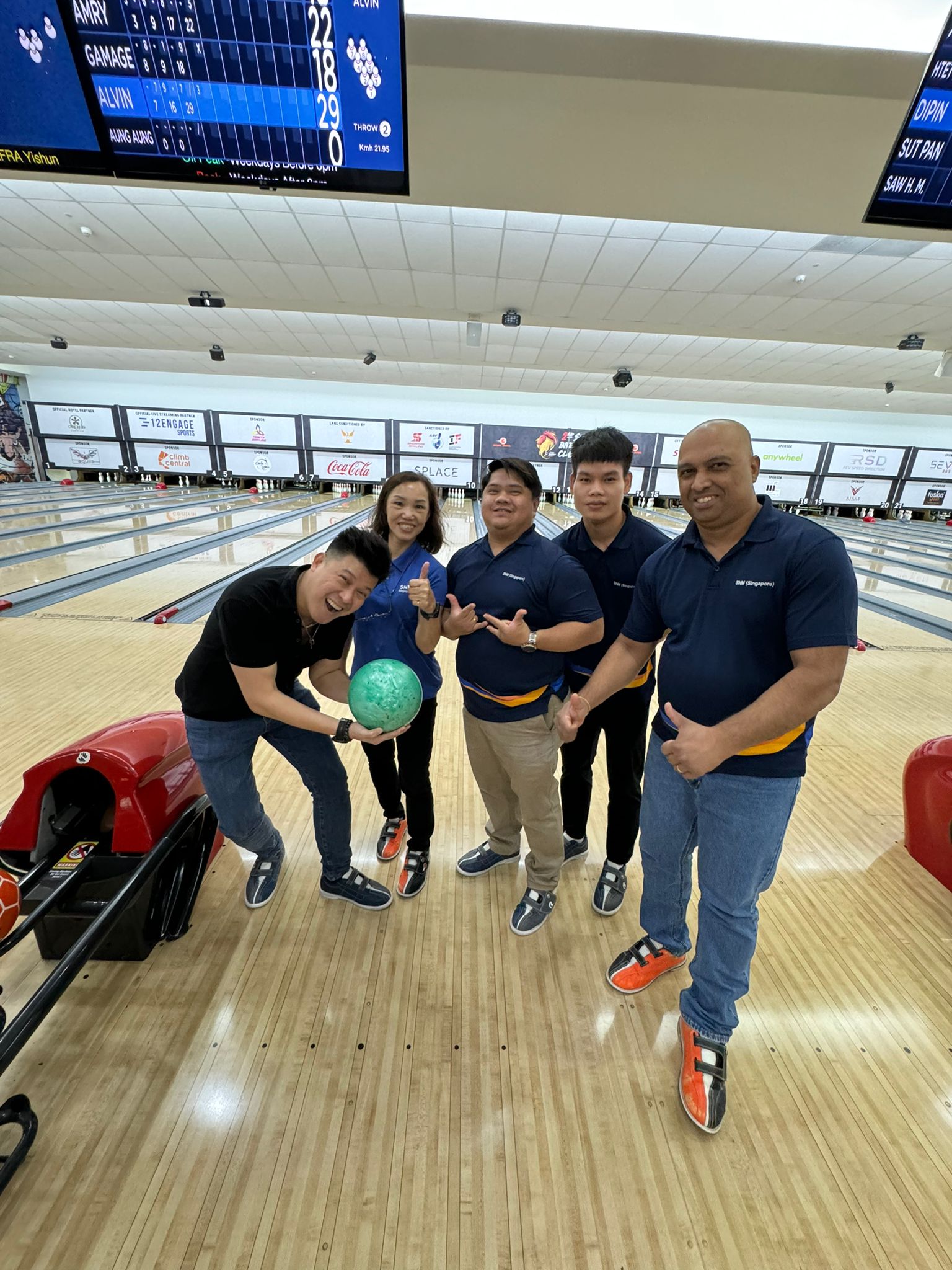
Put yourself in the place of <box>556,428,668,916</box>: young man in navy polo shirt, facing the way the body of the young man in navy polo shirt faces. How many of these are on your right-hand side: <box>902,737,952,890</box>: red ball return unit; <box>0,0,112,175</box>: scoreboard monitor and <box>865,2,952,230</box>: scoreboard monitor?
1

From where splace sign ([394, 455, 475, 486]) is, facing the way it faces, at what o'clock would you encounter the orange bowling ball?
The orange bowling ball is roughly at 12 o'clock from the splace sign.

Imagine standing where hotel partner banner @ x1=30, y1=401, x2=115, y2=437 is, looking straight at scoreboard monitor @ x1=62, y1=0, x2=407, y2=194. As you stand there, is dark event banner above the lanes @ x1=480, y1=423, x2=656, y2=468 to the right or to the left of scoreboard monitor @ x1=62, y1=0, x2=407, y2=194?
left

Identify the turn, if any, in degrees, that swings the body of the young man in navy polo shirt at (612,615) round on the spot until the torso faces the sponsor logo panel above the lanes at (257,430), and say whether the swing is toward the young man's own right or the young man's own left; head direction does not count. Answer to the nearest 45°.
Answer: approximately 135° to the young man's own right

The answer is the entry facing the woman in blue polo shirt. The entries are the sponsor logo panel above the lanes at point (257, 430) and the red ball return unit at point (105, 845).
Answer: the sponsor logo panel above the lanes

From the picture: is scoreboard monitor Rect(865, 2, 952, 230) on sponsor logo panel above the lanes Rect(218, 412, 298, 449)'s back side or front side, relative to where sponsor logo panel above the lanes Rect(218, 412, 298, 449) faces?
on the front side

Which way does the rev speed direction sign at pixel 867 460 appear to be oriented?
toward the camera

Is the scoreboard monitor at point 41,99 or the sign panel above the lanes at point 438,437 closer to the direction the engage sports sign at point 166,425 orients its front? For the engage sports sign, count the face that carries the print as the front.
the scoreboard monitor

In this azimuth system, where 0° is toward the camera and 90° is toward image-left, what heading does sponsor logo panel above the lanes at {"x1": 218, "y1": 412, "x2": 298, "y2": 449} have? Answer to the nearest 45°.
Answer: approximately 0°

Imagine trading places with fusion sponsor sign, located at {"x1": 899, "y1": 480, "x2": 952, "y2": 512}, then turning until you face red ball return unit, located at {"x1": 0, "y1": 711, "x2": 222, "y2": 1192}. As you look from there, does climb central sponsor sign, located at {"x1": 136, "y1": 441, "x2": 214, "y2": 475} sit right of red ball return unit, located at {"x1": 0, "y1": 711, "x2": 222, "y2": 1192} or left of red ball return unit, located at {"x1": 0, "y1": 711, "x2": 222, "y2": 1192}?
right

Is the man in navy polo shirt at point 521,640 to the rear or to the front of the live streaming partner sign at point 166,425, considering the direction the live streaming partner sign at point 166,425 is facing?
to the front
